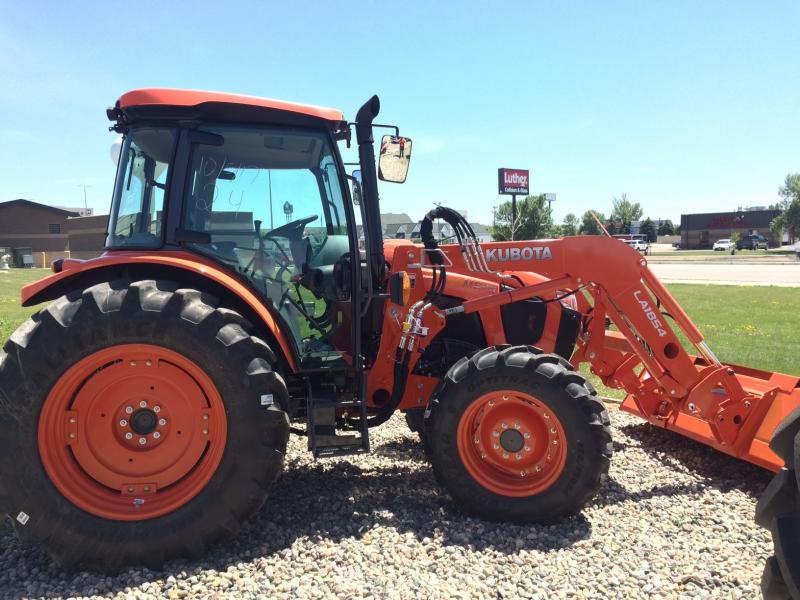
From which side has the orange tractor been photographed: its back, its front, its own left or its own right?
right

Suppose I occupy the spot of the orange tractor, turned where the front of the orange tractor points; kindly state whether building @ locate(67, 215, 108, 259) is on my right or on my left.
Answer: on my left

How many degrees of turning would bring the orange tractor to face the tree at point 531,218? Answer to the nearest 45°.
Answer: approximately 90° to its left

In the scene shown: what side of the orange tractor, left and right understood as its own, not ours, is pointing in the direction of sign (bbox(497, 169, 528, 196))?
left
